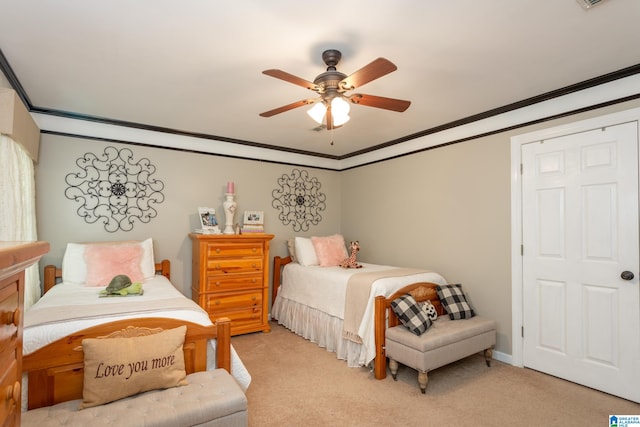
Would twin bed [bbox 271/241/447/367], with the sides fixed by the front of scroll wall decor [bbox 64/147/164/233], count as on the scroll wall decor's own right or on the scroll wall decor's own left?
on the scroll wall decor's own left

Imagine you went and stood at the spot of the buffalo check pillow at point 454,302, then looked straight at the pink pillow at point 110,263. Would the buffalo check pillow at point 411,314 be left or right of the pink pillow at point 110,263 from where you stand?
left

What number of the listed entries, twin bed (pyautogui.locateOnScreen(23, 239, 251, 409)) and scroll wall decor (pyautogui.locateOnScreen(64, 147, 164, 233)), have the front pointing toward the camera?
2

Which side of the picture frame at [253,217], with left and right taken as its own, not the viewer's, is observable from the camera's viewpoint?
front

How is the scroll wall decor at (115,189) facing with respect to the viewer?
toward the camera

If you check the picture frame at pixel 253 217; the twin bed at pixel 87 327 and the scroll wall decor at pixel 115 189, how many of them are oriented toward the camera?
3

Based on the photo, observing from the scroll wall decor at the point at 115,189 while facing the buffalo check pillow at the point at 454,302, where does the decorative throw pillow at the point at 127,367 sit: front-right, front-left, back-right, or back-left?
front-right

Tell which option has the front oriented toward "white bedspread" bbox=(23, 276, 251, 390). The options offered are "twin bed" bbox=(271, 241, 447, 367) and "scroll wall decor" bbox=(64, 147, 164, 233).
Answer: the scroll wall decor

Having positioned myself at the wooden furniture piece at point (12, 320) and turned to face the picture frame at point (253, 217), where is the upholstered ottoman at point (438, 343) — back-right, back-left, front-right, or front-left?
front-right

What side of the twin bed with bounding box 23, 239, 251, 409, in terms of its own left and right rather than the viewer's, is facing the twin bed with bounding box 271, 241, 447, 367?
left

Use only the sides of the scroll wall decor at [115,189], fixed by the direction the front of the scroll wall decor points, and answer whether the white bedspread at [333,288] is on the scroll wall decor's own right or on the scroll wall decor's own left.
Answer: on the scroll wall decor's own left

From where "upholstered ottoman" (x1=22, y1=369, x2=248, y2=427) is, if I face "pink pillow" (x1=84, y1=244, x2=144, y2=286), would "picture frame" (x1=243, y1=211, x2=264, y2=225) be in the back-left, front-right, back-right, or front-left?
front-right

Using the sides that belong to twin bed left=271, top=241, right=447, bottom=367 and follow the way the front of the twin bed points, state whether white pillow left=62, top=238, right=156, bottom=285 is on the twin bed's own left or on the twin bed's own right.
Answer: on the twin bed's own right

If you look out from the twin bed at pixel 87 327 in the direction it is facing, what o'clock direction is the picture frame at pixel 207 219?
The picture frame is roughly at 7 o'clock from the twin bed.

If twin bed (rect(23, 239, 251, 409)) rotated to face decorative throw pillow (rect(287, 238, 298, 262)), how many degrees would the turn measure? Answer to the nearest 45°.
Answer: approximately 135° to its left

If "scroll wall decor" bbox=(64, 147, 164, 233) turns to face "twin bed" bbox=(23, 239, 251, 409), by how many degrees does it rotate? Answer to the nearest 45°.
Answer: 0° — it already faces it

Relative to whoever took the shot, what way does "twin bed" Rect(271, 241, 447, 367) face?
facing the viewer and to the right of the viewer
